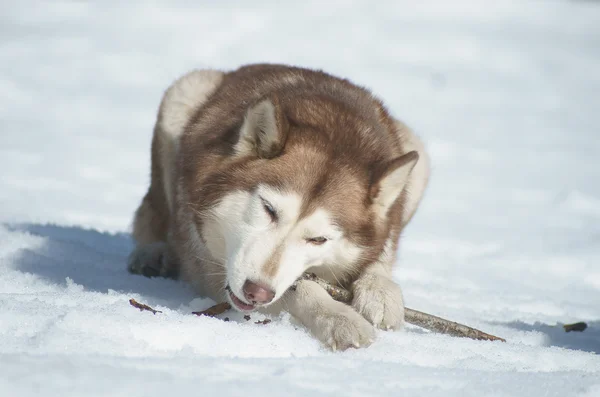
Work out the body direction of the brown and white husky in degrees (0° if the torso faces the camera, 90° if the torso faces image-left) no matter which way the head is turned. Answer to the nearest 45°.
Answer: approximately 0°

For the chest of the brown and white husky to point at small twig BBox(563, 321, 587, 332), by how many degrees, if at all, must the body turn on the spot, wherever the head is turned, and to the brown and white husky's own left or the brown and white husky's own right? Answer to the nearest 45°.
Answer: approximately 135° to the brown and white husky's own left
